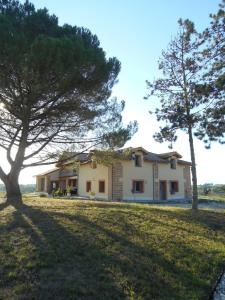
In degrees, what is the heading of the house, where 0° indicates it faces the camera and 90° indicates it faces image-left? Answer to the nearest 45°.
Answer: approximately 315°
